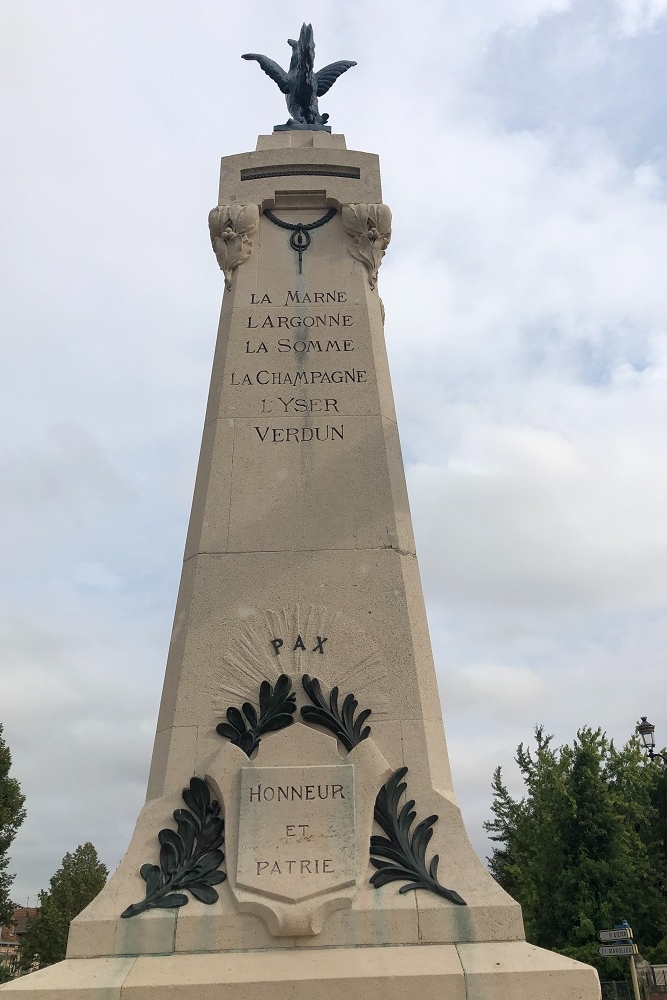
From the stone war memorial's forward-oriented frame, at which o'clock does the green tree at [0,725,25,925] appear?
The green tree is roughly at 5 o'clock from the stone war memorial.

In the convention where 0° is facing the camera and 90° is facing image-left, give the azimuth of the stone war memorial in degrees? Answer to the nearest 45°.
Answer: approximately 0°

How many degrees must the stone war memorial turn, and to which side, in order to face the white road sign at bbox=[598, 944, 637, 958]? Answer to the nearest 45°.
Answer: approximately 135° to its left

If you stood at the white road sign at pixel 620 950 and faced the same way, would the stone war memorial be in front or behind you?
in front

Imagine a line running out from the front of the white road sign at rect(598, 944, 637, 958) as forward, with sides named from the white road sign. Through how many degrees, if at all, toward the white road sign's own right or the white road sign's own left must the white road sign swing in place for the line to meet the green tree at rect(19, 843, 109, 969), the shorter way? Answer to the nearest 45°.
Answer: approximately 135° to the white road sign's own right

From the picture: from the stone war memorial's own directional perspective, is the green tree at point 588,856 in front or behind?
behind

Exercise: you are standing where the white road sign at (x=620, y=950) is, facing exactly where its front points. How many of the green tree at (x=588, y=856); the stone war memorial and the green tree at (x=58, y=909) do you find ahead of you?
1

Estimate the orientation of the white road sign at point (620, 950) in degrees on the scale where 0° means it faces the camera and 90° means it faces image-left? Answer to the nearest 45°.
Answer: approximately 0°

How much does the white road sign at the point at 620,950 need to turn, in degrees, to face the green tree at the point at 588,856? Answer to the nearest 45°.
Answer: approximately 180°
